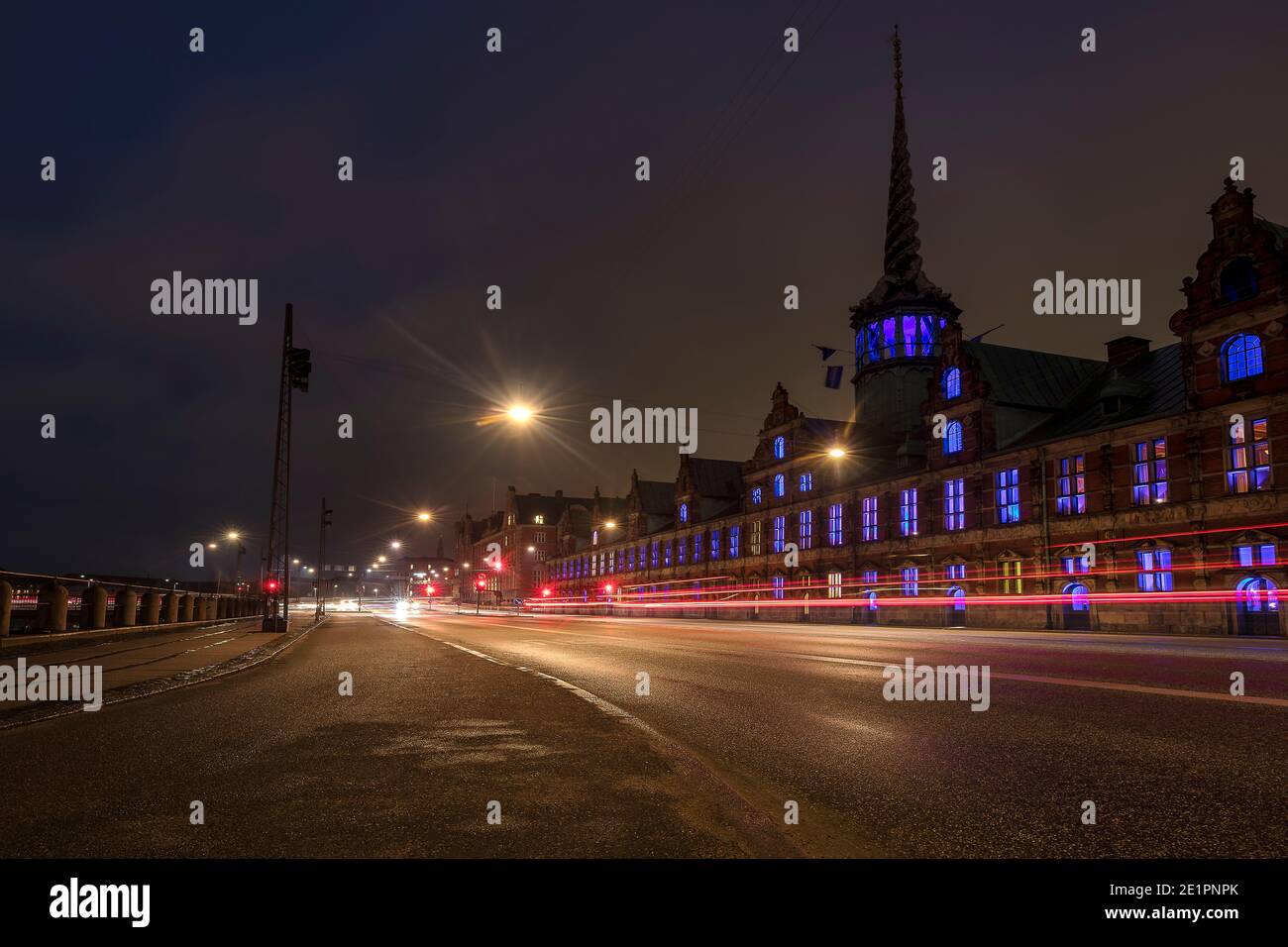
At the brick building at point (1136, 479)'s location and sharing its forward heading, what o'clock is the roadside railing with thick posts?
The roadside railing with thick posts is roughly at 12 o'clock from the brick building.

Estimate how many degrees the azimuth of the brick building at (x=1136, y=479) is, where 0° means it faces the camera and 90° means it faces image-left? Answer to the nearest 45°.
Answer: approximately 45°
